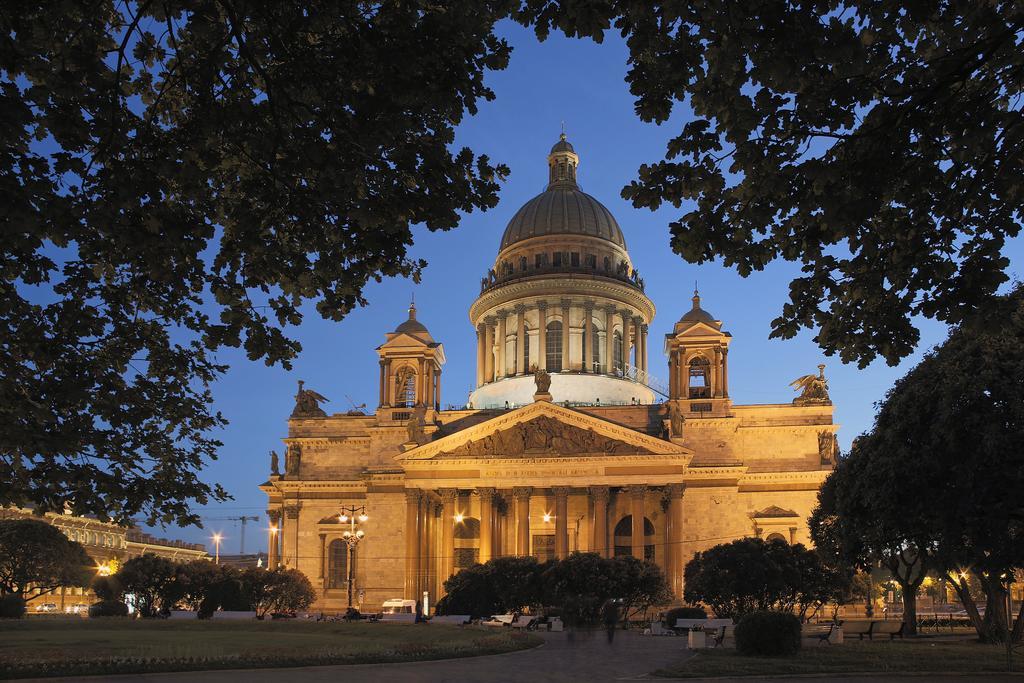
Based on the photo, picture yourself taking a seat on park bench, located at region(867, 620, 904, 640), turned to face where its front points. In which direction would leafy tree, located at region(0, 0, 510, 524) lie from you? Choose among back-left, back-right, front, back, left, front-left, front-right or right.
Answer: front-left

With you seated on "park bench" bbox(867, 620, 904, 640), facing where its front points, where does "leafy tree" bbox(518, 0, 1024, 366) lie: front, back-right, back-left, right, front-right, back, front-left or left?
front-left

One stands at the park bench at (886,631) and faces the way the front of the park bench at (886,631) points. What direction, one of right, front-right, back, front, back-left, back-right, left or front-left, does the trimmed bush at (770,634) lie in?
front-left

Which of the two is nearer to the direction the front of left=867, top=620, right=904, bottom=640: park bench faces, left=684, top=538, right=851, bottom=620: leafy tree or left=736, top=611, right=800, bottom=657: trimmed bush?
the trimmed bush

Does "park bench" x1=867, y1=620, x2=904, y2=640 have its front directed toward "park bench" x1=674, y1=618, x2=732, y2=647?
no

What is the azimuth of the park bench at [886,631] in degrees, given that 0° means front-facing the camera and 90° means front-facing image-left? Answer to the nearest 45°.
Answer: approximately 45°

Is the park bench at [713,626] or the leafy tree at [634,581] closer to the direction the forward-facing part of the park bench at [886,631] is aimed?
the park bench
